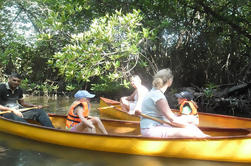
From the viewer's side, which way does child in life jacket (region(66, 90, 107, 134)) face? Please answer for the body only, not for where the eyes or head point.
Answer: to the viewer's right

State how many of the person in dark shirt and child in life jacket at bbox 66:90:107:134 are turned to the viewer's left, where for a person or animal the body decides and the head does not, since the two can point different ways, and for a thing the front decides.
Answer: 0

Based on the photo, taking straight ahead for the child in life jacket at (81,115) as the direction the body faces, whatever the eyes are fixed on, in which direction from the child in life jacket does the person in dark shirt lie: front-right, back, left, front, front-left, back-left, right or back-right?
back-left

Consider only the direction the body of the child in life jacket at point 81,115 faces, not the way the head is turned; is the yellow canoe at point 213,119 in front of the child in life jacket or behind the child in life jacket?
in front

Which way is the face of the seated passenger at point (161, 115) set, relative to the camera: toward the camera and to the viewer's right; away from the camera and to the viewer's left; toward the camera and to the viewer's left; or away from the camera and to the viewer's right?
away from the camera and to the viewer's right

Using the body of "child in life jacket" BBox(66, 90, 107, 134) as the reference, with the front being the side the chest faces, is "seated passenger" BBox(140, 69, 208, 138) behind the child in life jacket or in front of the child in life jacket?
in front

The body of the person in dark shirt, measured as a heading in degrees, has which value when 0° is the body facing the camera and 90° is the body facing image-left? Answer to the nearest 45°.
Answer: approximately 315°

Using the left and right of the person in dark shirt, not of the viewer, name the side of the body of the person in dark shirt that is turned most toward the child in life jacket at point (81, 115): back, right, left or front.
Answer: front
